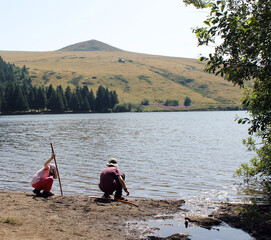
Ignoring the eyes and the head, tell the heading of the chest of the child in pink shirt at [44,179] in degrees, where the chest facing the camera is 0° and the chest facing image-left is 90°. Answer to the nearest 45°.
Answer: approximately 270°

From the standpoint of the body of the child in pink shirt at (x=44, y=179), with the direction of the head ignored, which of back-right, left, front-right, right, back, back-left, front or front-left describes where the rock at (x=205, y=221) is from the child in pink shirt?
front-right
